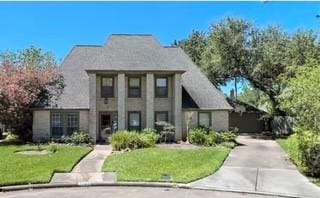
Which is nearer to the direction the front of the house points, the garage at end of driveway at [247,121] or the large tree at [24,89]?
the large tree

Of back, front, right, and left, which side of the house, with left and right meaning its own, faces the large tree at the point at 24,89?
right

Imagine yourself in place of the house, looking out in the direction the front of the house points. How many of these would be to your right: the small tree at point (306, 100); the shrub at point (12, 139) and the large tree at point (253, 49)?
1

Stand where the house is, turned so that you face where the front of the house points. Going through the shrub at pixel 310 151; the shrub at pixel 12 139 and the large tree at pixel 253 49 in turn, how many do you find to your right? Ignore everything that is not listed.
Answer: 1

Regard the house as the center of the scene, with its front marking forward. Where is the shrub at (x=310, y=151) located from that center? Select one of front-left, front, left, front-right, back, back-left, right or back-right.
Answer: front-left

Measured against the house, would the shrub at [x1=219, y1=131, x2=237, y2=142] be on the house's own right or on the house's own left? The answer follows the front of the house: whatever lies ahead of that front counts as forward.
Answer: on the house's own left

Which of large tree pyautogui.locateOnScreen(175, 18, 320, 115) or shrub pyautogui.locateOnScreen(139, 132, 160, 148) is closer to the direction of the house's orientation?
the shrub

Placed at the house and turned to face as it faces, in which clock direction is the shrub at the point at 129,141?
The shrub is roughly at 12 o'clock from the house.

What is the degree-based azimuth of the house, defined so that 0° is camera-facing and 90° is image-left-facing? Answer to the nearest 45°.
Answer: approximately 0°

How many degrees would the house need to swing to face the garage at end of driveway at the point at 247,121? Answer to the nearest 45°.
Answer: approximately 135° to its left
